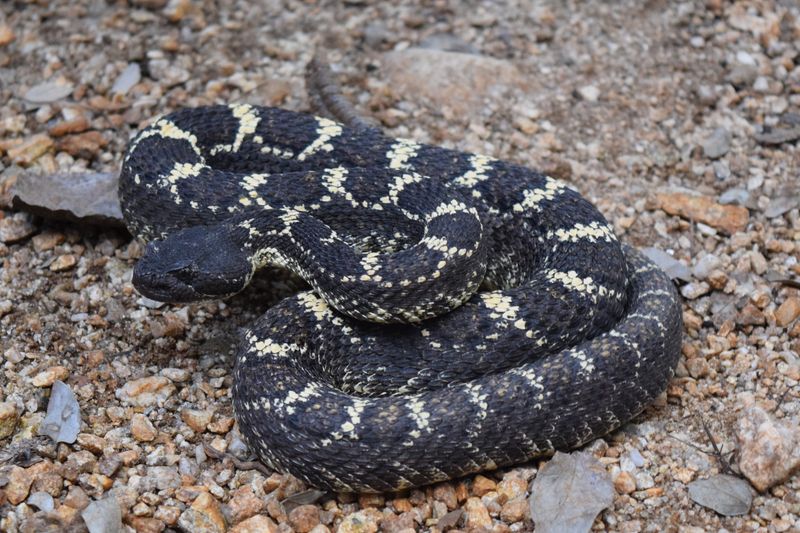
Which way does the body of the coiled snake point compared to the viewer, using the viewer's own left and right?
facing to the left of the viewer

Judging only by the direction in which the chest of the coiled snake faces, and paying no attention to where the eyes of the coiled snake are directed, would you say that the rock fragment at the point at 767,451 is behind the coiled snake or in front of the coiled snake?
behind

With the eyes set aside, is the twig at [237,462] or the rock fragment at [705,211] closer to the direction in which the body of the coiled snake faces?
the twig

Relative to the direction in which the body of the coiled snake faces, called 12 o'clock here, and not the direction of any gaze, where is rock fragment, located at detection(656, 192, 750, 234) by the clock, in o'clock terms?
The rock fragment is roughly at 5 o'clock from the coiled snake.

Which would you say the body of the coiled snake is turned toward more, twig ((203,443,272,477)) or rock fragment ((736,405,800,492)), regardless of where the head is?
the twig

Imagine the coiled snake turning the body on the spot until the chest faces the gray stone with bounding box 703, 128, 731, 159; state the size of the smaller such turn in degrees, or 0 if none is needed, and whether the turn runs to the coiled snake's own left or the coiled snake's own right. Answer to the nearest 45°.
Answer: approximately 135° to the coiled snake's own right

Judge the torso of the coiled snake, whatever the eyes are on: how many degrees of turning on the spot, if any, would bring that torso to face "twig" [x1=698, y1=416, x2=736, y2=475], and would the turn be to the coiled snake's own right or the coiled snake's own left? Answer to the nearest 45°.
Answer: approximately 135° to the coiled snake's own left
